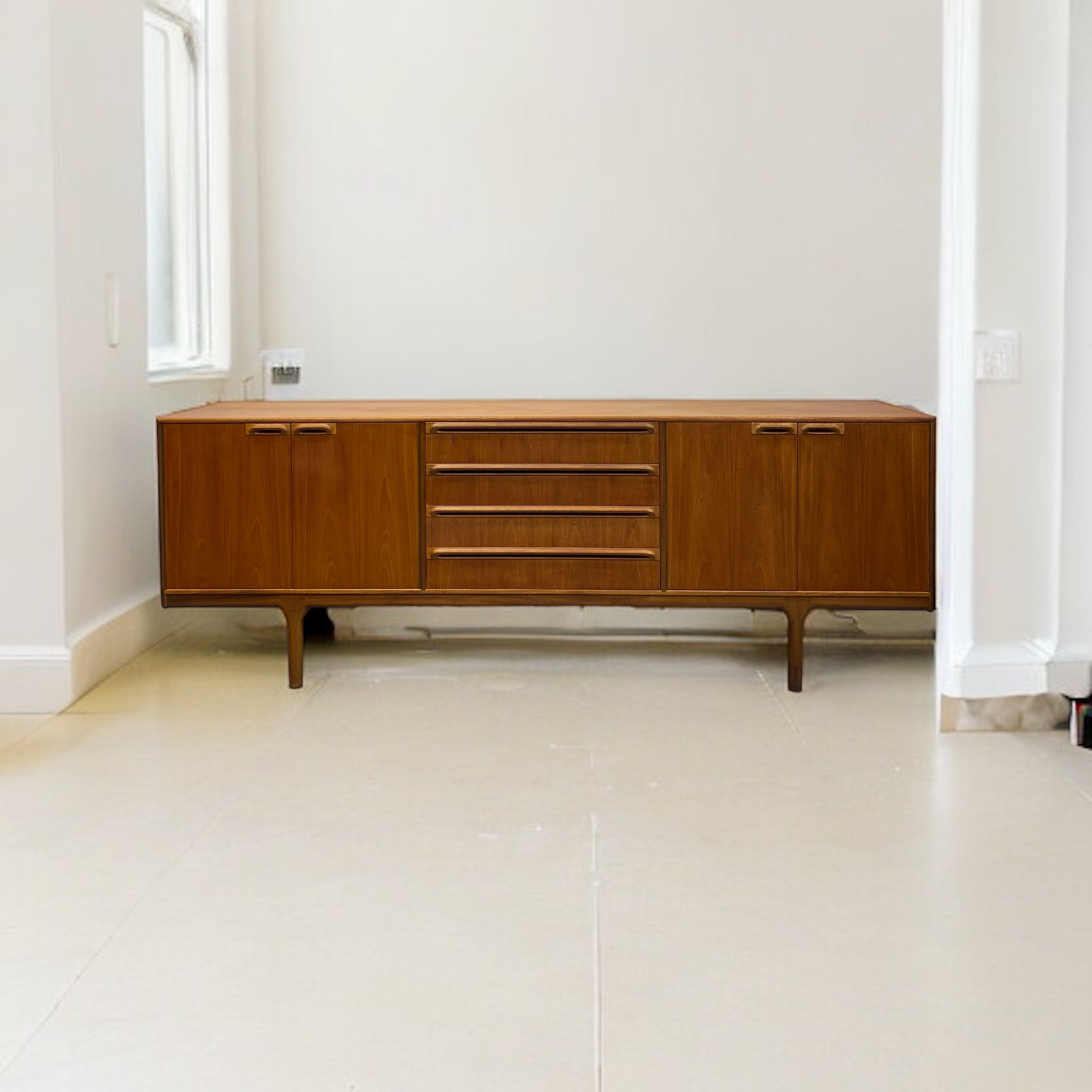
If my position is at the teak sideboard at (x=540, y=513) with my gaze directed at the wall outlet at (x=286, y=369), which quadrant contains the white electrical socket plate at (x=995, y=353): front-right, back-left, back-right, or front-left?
back-right

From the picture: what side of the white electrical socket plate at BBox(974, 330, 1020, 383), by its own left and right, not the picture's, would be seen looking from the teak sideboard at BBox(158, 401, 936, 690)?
right

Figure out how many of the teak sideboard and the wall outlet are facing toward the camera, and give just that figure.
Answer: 2

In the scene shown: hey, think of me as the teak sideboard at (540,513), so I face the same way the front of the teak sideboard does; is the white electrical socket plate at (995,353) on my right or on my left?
on my left

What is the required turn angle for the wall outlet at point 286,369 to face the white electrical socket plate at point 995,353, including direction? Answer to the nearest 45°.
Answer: approximately 45° to its left

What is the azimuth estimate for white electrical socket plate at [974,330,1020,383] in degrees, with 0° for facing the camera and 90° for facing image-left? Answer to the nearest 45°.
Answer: approximately 0°

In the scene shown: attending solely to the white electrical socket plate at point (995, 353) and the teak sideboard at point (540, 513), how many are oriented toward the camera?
2

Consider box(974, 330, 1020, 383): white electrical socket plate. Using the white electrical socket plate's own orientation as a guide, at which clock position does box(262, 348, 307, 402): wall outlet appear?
The wall outlet is roughly at 4 o'clock from the white electrical socket plate.

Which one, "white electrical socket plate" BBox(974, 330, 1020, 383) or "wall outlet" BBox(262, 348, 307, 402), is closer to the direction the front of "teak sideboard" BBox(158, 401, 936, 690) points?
the white electrical socket plate
